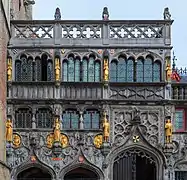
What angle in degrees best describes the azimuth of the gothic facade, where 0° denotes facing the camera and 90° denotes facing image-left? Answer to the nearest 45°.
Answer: approximately 0°
